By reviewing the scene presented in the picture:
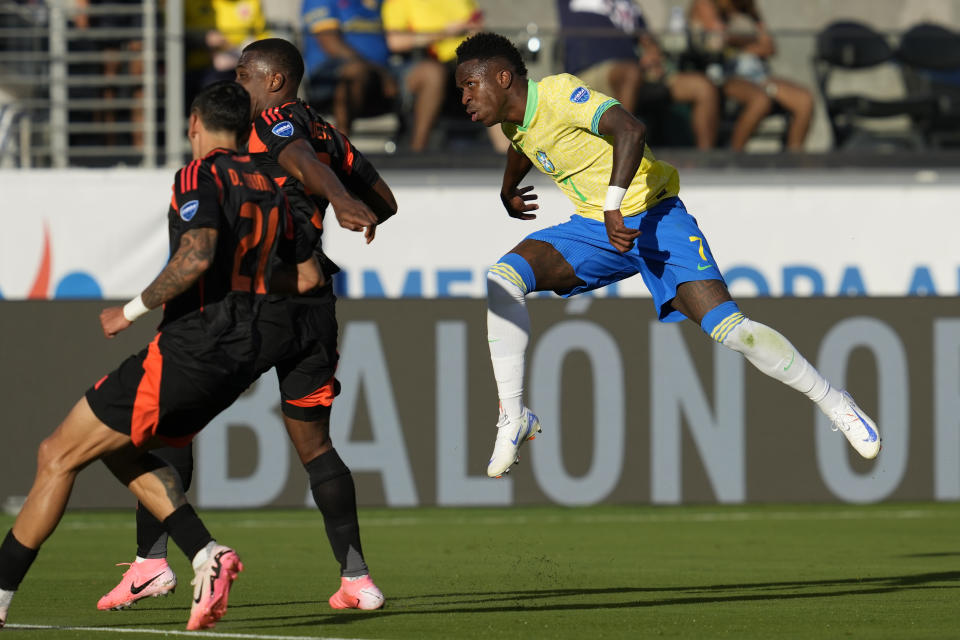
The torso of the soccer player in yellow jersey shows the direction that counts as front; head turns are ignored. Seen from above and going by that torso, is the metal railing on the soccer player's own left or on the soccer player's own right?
on the soccer player's own right

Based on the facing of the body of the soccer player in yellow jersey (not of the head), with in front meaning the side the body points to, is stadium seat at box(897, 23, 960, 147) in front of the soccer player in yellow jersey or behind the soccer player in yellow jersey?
behind

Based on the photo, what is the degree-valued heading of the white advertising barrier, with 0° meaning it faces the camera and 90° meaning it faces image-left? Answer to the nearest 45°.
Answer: approximately 0°

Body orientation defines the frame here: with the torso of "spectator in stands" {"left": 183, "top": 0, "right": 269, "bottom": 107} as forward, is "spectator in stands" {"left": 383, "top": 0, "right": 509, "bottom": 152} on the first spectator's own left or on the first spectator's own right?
on the first spectator's own left

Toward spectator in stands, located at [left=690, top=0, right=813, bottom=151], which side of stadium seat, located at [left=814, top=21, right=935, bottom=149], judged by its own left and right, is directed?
right

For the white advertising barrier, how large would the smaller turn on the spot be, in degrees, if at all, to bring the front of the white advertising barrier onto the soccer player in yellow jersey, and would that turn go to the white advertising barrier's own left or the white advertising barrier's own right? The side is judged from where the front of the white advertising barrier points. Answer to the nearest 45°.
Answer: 0° — it already faces them

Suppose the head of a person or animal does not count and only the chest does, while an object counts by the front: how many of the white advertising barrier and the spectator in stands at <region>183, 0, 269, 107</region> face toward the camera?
2

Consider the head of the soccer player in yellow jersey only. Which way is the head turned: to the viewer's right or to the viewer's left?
to the viewer's left

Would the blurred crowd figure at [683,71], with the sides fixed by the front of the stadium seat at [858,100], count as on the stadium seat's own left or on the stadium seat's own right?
on the stadium seat's own right
